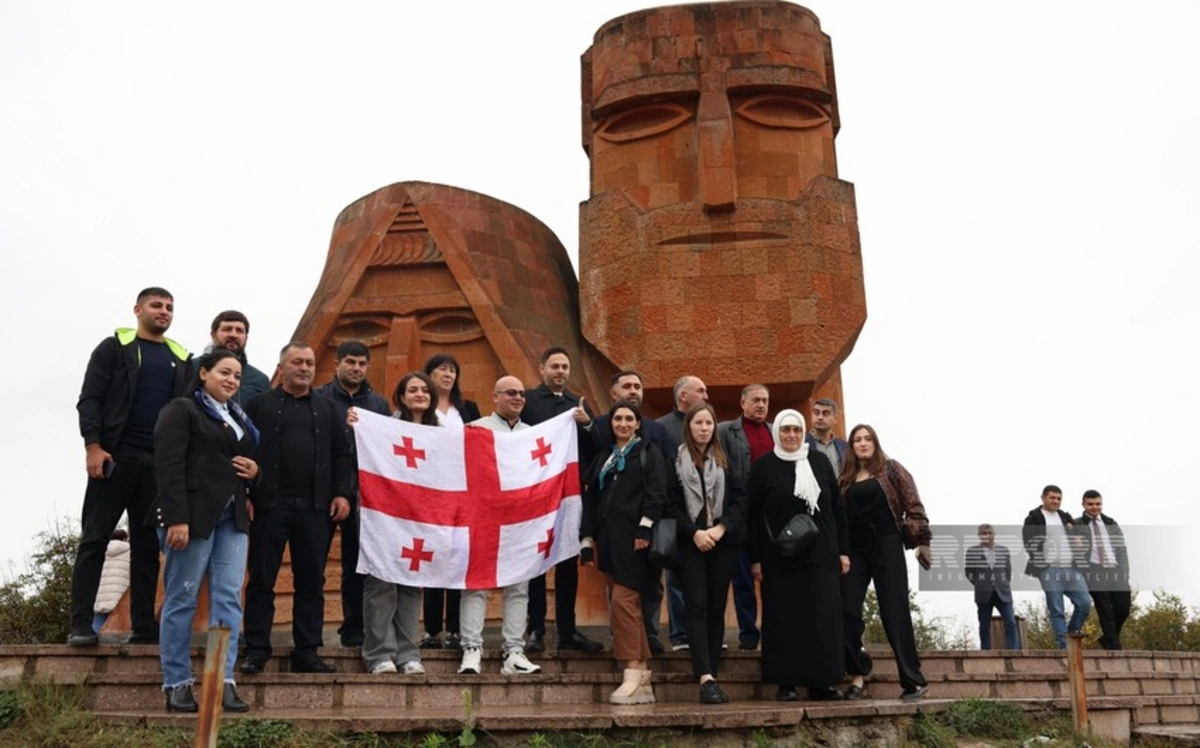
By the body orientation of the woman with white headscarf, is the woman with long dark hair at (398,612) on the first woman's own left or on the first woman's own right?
on the first woman's own right

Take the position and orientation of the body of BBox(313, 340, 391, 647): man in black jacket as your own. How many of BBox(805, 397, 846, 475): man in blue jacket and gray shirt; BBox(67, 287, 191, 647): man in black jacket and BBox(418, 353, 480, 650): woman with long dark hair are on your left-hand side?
2

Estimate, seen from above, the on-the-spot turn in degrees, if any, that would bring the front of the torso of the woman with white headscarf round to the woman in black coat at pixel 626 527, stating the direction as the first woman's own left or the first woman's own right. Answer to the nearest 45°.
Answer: approximately 90° to the first woman's own right

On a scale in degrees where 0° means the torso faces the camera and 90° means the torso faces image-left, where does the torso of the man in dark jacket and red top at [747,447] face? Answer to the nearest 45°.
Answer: approximately 315°

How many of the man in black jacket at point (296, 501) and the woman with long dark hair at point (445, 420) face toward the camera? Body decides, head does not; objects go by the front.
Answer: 2

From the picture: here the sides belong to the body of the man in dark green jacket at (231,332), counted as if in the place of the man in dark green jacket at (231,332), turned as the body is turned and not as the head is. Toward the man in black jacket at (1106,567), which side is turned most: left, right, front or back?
left

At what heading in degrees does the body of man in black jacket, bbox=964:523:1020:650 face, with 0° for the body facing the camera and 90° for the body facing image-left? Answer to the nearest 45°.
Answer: approximately 0°

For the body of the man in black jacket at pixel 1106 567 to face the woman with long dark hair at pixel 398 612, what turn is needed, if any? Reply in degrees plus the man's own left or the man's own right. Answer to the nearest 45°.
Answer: approximately 45° to the man's own right

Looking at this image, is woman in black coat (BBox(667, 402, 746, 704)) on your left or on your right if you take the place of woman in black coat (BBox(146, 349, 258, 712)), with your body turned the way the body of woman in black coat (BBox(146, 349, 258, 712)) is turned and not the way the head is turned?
on your left

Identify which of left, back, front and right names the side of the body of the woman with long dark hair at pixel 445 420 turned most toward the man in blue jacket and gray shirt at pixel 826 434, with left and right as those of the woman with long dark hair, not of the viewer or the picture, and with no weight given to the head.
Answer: left

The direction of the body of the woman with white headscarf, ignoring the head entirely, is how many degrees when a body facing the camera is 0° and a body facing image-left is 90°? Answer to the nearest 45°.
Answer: approximately 0°

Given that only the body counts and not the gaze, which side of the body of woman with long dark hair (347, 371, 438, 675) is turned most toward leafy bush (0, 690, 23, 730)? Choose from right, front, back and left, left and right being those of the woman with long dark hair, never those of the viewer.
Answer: right
